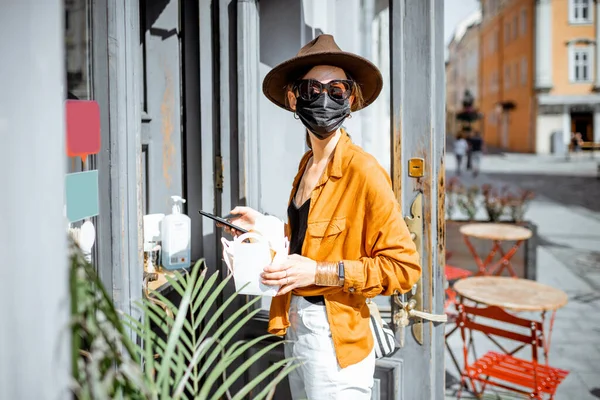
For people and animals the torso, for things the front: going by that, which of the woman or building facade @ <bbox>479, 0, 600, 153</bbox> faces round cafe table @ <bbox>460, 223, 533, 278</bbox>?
the building facade

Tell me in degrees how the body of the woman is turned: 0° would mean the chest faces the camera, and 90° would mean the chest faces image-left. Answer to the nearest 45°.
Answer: approximately 45°

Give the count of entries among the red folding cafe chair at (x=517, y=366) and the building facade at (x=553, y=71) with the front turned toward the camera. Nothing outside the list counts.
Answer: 1

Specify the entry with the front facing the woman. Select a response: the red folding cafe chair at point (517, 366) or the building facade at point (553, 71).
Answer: the building facade

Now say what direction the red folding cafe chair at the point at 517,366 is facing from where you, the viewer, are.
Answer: facing away from the viewer and to the right of the viewer

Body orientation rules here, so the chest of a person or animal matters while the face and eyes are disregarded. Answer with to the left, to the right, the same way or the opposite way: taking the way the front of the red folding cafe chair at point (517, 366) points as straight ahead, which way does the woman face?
the opposite way

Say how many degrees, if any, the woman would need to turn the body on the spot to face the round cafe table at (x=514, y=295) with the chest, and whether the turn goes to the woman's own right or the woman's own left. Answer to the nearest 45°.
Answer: approximately 180°

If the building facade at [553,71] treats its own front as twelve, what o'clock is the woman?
The woman is roughly at 12 o'clock from the building facade.
